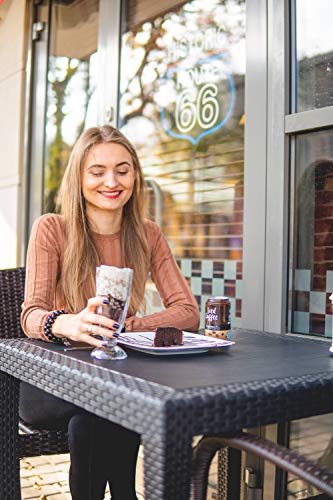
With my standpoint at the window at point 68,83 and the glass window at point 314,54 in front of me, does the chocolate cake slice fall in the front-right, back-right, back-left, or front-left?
front-right

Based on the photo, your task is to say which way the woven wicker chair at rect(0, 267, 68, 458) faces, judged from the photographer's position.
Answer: facing the viewer and to the right of the viewer

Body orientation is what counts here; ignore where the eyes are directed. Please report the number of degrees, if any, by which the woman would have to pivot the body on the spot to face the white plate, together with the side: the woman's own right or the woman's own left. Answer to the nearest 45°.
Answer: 0° — they already face it

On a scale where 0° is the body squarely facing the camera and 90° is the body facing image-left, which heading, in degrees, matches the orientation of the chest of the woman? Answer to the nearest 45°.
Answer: approximately 315°

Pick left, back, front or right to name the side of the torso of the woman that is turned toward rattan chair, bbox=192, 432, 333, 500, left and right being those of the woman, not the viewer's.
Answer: front

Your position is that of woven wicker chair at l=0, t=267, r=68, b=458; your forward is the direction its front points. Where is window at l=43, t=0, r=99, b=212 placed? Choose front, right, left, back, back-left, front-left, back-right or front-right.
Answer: back-left
